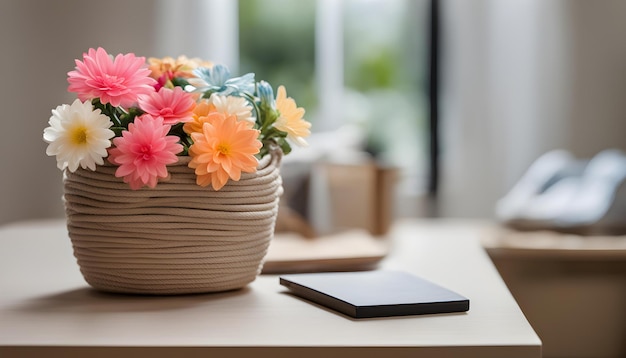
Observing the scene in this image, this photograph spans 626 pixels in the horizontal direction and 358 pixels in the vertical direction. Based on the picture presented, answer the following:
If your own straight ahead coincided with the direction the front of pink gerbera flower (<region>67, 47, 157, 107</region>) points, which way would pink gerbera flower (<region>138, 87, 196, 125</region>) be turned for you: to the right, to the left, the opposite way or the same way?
the same way

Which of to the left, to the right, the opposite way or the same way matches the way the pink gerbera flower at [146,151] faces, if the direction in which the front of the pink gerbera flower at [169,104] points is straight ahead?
the same way

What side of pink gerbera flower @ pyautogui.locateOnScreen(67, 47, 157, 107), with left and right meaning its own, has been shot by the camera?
front

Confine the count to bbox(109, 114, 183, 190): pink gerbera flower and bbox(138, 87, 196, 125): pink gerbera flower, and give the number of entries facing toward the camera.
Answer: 2

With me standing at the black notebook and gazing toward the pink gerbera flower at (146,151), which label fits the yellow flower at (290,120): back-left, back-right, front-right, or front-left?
front-right

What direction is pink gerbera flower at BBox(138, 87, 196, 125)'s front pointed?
toward the camera

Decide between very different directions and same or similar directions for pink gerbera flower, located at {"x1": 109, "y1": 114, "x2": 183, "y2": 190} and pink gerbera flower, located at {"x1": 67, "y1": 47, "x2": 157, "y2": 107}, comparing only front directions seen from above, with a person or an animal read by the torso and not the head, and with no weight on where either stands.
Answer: same or similar directions

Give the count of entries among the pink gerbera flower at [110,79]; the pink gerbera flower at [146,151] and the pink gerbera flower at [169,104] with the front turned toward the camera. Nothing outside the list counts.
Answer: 3
